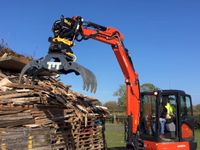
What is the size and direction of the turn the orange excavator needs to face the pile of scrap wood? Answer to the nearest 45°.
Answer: approximately 45° to its right

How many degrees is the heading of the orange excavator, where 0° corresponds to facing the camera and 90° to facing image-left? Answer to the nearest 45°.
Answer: approximately 45°
